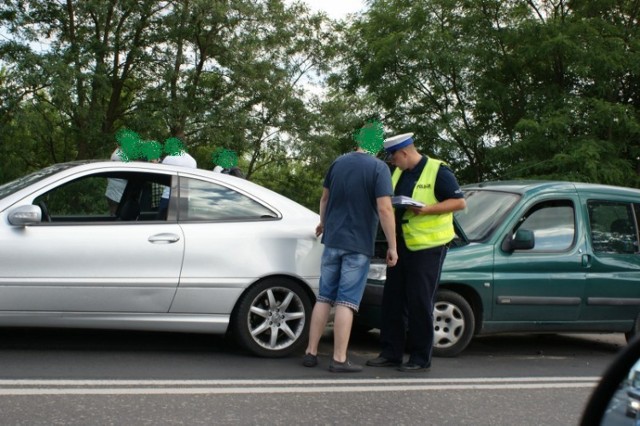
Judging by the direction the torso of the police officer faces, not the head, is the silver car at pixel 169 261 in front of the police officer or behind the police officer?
in front

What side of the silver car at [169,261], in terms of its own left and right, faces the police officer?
back

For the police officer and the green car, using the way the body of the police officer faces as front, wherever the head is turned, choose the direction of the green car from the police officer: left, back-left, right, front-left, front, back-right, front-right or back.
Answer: back

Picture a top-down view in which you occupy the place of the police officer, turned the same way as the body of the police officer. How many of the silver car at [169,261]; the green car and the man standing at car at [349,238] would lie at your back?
1

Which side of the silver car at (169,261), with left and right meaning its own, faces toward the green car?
back

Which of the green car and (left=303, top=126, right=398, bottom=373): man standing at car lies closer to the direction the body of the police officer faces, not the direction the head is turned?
the man standing at car

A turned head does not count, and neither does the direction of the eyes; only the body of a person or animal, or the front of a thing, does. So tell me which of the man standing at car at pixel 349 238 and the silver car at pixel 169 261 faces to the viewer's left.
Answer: the silver car

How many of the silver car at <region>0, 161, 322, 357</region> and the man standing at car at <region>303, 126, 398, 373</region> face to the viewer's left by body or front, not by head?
1

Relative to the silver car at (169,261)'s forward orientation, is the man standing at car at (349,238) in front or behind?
behind

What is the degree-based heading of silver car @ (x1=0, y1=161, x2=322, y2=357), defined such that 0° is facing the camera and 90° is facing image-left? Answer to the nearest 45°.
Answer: approximately 90°

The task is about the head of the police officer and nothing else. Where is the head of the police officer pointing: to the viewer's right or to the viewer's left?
to the viewer's left

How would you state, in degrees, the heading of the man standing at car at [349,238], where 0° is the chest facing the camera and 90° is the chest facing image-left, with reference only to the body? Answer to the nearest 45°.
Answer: approximately 225°
